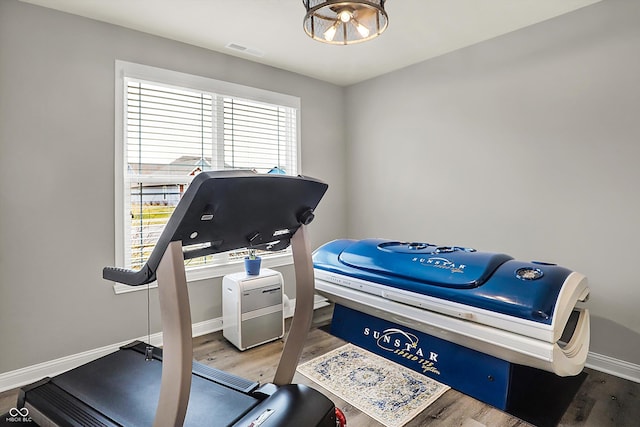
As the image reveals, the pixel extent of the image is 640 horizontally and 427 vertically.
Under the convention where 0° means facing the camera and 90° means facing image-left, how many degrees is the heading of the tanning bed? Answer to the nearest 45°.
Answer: approximately 45°

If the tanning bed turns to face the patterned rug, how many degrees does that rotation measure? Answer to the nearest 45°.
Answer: approximately 45° to its right

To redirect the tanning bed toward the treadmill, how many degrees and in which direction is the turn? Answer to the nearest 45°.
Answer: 0° — it already faces it
